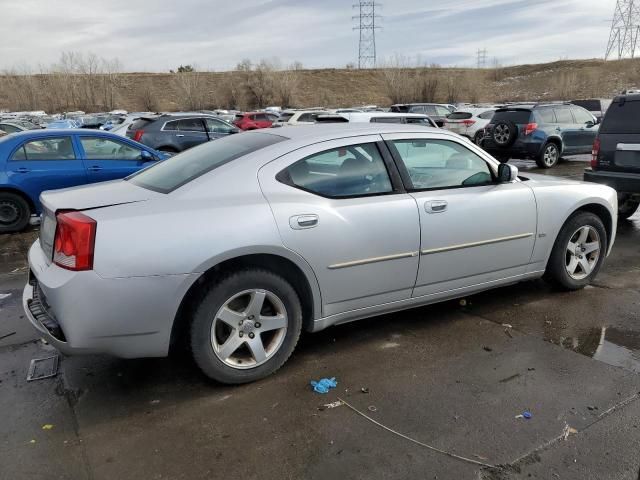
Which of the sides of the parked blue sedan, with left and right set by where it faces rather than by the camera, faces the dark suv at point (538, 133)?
front

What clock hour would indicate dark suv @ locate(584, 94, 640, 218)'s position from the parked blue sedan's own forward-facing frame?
The dark suv is roughly at 1 o'clock from the parked blue sedan.

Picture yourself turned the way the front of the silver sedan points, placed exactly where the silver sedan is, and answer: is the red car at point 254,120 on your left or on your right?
on your left

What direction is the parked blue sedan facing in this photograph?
to the viewer's right

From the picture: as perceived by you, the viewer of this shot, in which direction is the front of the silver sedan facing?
facing away from the viewer and to the right of the viewer

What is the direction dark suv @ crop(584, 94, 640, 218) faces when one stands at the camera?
facing away from the viewer and to the right of the viewer

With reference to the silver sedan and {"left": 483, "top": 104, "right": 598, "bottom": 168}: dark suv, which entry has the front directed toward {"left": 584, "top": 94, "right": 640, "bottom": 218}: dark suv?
the silver sedan

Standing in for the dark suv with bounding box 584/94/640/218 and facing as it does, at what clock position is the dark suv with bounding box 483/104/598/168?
the dark suv with bounding box 483/104/598/168 is roughly at 10 o'clock from the dark suv with bounding box 584/94/640/218.

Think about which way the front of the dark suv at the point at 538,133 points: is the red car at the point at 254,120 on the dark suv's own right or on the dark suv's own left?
on the dark suv's own left

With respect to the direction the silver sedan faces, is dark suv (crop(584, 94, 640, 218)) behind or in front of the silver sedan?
in front

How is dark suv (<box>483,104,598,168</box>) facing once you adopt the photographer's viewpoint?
facing away from the viewer and to the right of the viewer

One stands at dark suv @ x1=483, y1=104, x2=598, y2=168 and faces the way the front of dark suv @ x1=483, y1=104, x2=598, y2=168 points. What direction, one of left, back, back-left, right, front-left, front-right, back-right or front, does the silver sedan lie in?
back-right

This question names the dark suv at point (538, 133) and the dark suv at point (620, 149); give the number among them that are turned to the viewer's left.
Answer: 0

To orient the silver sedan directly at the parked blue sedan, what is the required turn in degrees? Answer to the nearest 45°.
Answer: approximately 90° to its left
